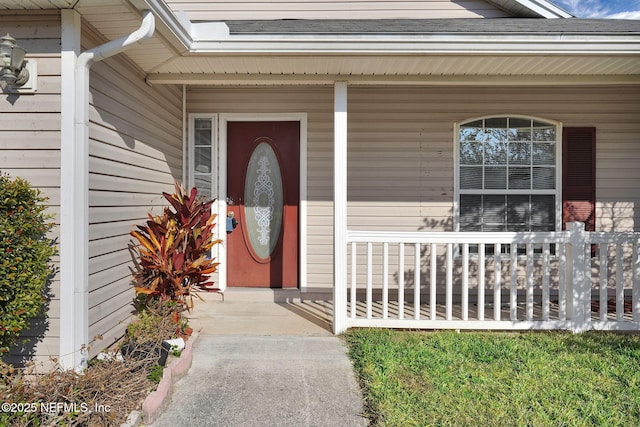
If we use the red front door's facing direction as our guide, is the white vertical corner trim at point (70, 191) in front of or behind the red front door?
in front

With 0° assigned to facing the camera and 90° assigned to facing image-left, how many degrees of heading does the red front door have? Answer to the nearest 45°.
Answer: approximately 0°

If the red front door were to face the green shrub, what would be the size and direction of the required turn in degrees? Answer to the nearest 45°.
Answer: approximately 45° to its right

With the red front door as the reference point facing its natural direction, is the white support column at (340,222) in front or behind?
in front

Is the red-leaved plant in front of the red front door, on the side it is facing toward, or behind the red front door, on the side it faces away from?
in front
